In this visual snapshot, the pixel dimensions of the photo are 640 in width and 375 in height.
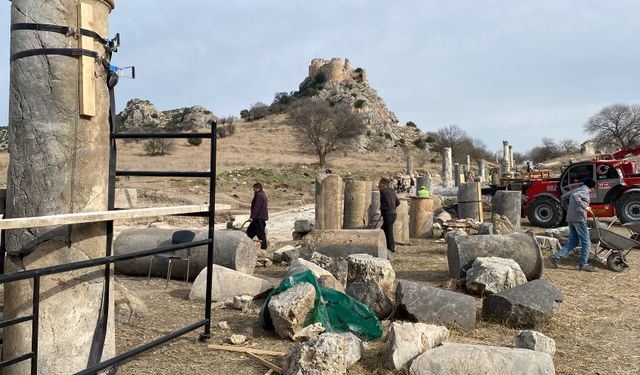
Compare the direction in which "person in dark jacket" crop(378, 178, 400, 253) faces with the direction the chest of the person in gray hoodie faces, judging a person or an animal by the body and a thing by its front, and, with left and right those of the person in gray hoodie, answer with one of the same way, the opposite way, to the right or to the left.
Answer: the opposite way

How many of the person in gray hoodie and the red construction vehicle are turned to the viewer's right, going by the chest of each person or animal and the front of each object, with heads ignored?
1

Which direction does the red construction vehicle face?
to the viewer's left

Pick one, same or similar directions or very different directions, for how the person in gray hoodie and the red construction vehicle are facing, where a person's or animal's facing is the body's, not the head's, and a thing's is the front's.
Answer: very different directions

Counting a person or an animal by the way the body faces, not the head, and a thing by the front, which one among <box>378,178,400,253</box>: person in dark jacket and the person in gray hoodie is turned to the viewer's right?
the person in gray hoodie

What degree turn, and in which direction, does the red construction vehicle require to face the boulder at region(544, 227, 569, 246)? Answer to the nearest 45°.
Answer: approximately 90° to its left

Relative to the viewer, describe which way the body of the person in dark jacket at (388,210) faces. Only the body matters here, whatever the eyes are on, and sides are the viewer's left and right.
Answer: facing to the left of the viewer

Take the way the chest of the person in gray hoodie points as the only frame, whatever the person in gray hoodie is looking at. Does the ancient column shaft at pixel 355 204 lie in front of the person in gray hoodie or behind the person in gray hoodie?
behind
